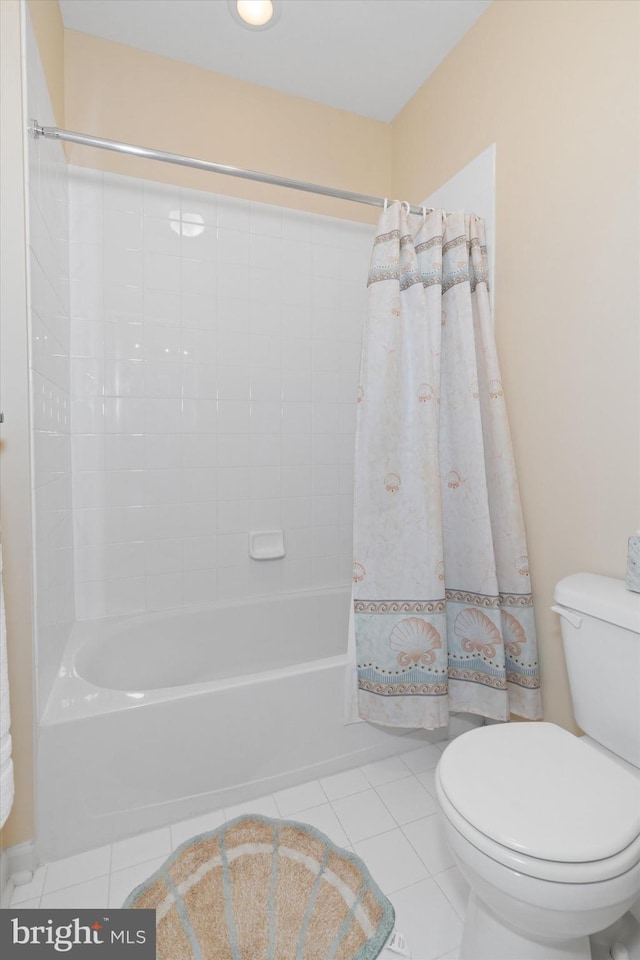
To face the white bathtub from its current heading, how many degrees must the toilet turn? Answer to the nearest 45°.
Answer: approximately 45° to its right

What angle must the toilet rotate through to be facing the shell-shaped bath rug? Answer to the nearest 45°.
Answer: approximately 45° to its right

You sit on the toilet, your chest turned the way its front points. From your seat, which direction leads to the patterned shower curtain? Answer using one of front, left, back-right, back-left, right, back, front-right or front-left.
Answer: right
